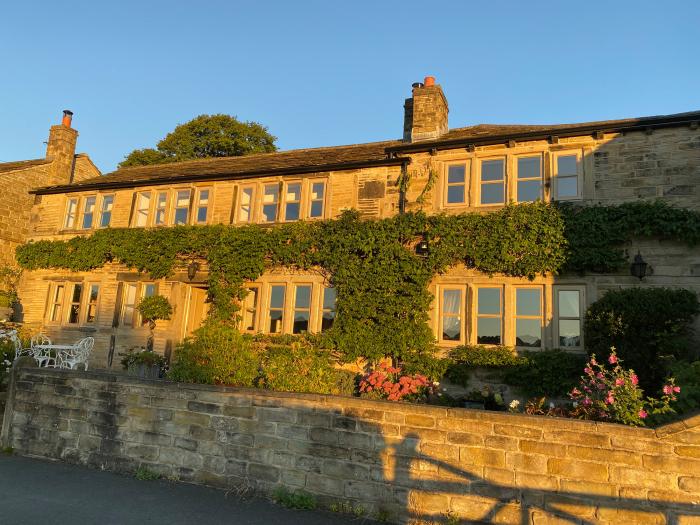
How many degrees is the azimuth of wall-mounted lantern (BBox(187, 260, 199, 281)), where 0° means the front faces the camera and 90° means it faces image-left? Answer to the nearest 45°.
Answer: approximately 45°

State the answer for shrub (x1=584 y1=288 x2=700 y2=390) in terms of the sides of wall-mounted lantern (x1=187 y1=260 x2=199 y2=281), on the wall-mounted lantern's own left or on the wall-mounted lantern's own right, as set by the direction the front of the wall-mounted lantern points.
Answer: on the wall-mounted lantern's own left

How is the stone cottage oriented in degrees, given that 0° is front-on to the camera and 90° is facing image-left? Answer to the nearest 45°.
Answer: approximately 45°

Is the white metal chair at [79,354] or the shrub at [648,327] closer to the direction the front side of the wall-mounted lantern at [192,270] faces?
the white metal chair

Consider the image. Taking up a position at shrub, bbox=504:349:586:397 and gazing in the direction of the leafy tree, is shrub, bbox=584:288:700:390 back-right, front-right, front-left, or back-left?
back-right

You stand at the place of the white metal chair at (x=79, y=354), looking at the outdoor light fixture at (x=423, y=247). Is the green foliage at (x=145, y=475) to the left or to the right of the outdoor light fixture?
right

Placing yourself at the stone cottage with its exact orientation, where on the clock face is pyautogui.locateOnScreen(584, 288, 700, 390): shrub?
The shrub is roughly at 9 o'clock from the stone cottage.
